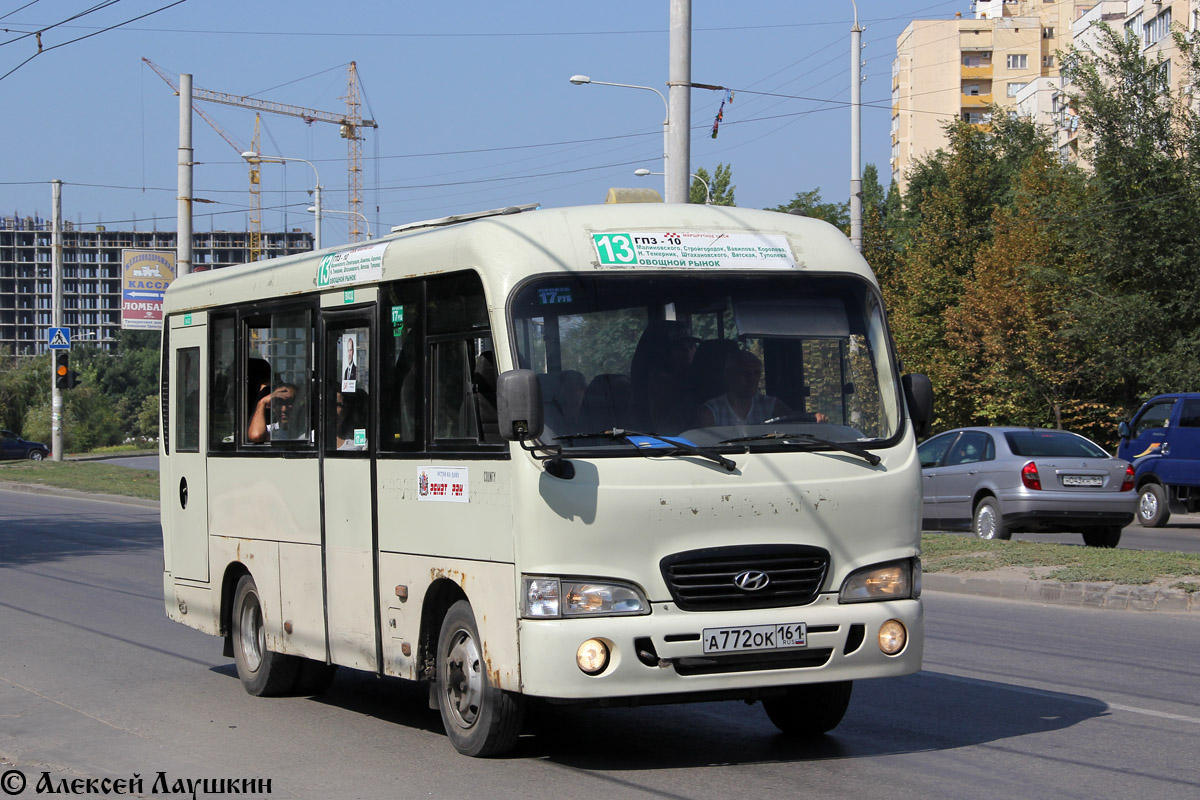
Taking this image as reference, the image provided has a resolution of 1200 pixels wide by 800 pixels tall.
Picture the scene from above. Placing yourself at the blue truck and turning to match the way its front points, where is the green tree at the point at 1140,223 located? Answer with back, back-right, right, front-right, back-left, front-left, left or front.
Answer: front-right

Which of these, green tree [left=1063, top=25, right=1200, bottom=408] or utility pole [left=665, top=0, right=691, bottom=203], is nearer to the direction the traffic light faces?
the utility pole

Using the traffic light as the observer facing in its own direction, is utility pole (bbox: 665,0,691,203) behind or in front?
in front

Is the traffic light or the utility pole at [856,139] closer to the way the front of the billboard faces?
the utility pole

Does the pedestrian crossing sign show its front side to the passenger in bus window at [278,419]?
yes

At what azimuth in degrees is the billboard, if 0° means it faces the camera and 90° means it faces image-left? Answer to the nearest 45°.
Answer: approximately 0°

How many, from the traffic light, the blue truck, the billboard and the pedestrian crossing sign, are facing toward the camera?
3

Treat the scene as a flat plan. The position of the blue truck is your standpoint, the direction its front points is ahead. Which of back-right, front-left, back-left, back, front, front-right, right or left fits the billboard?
front-left

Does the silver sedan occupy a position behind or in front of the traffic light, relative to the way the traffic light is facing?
in front

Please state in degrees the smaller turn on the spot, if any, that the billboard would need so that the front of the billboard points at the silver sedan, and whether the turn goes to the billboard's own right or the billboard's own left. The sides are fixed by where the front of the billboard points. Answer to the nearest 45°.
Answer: approximately 45° to the billboard's own left

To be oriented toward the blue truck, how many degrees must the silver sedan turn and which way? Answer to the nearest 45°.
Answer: approximately 45° to its right

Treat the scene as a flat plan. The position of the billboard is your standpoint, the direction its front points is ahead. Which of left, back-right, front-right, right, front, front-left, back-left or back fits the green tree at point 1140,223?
left
